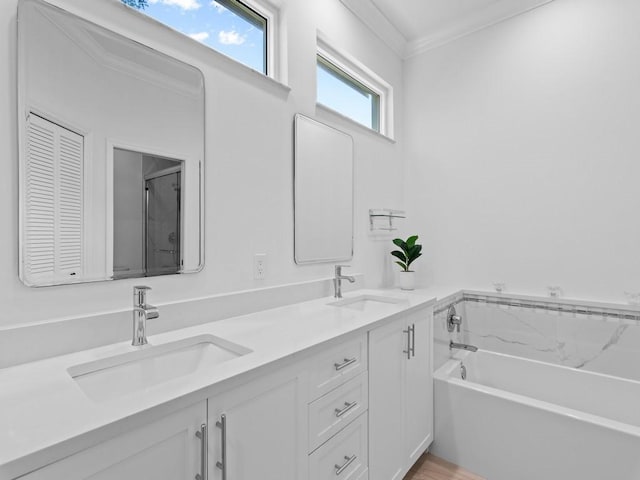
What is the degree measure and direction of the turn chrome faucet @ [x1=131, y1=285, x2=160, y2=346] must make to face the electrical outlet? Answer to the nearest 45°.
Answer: approximately 90° to its left

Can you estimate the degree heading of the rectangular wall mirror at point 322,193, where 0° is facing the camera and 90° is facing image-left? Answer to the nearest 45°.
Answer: approximately 315°

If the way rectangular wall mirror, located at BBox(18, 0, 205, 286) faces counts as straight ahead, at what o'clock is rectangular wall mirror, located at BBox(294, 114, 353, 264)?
rectangular wall mirror, located at BBox(294, 114, 353, 264) is roughly at 10 o'clock from rectangular wall mirror, located at BBox(18, 0, 205, 286).

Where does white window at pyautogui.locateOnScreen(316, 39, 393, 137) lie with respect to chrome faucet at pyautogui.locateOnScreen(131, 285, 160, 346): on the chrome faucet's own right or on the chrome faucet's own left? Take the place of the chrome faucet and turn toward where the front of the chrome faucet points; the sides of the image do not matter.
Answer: on the chrome faucet's own left

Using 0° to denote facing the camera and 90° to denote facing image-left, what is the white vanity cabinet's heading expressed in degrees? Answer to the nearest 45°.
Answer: approximately 315°

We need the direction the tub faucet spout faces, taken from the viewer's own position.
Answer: facing to the right of the viewer
